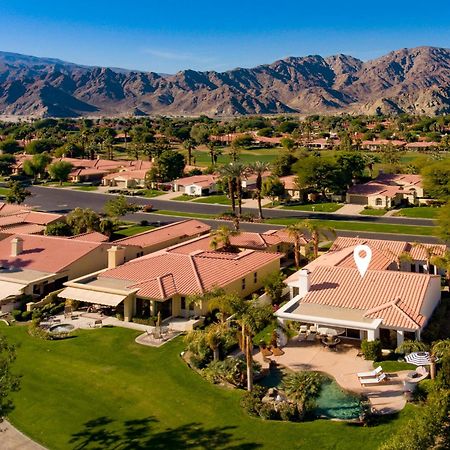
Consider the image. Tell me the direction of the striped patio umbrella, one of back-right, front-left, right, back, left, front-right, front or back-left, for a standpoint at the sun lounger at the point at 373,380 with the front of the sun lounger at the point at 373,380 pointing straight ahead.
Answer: back-right

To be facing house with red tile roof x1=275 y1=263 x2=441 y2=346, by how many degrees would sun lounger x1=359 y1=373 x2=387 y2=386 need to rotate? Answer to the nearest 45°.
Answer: approximately 90° to its right

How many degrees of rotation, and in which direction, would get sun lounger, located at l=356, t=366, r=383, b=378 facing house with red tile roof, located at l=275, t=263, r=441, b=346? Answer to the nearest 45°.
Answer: approximately 90° to its right

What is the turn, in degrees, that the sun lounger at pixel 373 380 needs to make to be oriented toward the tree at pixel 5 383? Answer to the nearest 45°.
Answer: approximately 45° to its left

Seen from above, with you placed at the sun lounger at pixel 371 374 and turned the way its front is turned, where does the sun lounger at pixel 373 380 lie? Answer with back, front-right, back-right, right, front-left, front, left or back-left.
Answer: left

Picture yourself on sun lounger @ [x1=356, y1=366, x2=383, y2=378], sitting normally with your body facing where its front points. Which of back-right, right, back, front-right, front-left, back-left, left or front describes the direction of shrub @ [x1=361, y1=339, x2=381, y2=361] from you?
right

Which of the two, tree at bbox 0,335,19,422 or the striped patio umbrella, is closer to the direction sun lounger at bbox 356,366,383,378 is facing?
the tree

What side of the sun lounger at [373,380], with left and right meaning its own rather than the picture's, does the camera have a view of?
left

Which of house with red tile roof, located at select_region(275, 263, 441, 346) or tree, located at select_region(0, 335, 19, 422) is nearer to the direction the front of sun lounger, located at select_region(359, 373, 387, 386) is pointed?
the tree

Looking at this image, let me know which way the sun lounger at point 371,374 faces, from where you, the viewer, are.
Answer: facing to the left of the viewer

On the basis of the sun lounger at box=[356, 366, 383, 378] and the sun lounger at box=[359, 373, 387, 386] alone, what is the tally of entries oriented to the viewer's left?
2

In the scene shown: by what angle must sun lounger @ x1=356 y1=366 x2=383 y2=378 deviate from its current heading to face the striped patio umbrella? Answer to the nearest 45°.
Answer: approximately 135° to its right

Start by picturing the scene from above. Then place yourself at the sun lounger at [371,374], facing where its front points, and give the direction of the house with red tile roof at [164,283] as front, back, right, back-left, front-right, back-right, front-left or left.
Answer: front-right
